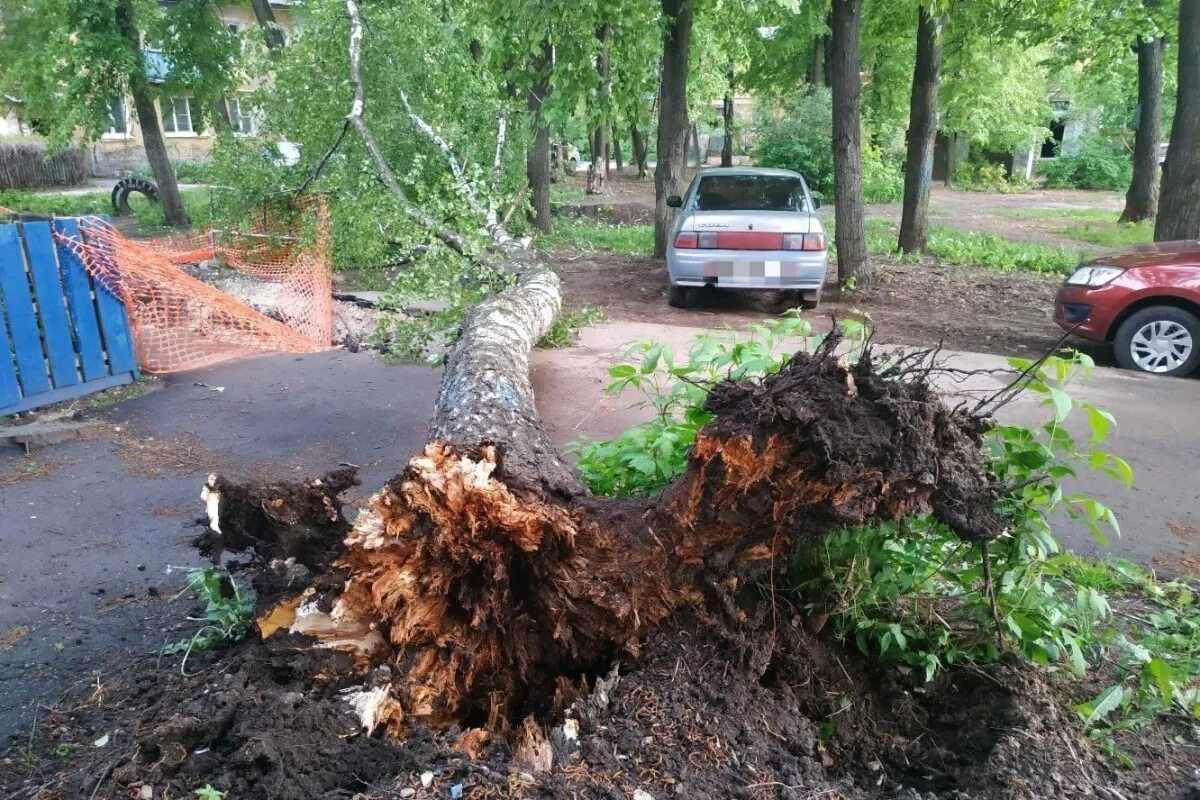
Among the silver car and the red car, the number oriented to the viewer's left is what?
1

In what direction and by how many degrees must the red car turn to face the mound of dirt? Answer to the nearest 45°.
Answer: approximately 90° to its left

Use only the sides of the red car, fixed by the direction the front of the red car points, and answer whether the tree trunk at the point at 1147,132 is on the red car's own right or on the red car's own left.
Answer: on the red car's own right

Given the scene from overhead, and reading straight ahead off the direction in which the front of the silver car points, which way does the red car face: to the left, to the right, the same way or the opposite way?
to the left

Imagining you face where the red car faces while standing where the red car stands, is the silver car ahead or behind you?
ahead

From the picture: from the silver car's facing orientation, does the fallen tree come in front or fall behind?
behind

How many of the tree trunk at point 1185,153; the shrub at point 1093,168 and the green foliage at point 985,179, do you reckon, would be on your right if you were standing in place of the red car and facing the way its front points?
3

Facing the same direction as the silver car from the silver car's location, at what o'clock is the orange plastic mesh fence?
The orange plastic mesh fence is roughly at 8 o'clock from the silver car.

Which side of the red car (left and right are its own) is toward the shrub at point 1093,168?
right

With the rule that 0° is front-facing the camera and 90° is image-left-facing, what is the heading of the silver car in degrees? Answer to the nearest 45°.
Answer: approximately 180°

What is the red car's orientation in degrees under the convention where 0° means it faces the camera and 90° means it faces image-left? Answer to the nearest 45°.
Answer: approximately 90°

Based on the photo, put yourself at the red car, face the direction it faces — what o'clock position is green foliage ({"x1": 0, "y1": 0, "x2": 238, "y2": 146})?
The green foliage is roughly at 12 o'clock from the red car.

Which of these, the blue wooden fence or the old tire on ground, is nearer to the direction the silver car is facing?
the old tire on ground

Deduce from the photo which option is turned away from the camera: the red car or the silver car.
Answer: the silver car

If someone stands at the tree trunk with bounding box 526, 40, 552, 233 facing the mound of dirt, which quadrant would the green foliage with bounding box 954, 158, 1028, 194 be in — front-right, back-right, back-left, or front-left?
back-left

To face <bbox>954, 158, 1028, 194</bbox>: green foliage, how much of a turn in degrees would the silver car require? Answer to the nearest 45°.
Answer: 0° — it already faces it
